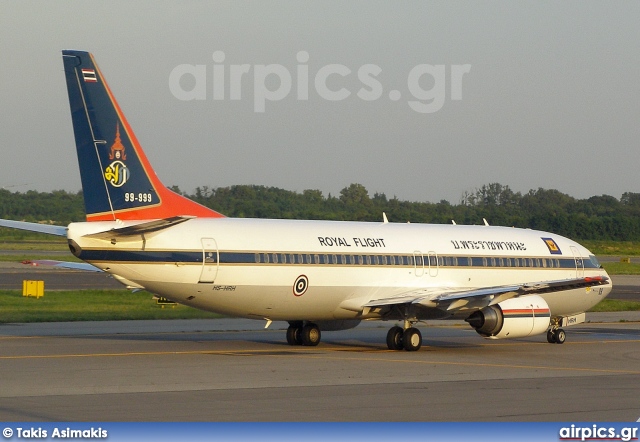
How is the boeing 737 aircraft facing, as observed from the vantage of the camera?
facing away from the viewer and to the right of the viewer
